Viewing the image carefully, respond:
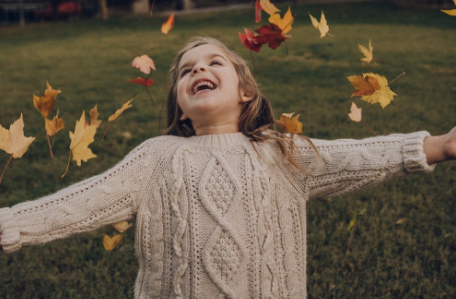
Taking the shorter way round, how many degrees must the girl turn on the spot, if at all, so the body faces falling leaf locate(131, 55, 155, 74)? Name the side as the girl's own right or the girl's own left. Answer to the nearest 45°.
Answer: approximately 135° to the girl's own right

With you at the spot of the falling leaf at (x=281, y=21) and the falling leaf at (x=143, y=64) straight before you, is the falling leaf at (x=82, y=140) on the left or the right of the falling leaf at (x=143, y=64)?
left

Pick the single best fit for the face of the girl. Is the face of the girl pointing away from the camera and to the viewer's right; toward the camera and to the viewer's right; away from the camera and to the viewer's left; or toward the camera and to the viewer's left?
toward the camera and to the viewer's left

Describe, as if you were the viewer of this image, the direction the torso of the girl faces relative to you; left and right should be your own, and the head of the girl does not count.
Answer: facing the viewer

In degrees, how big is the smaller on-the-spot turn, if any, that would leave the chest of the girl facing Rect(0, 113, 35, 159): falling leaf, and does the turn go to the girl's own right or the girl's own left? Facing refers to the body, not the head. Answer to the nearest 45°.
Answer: approximately 90° to the girl's own right
